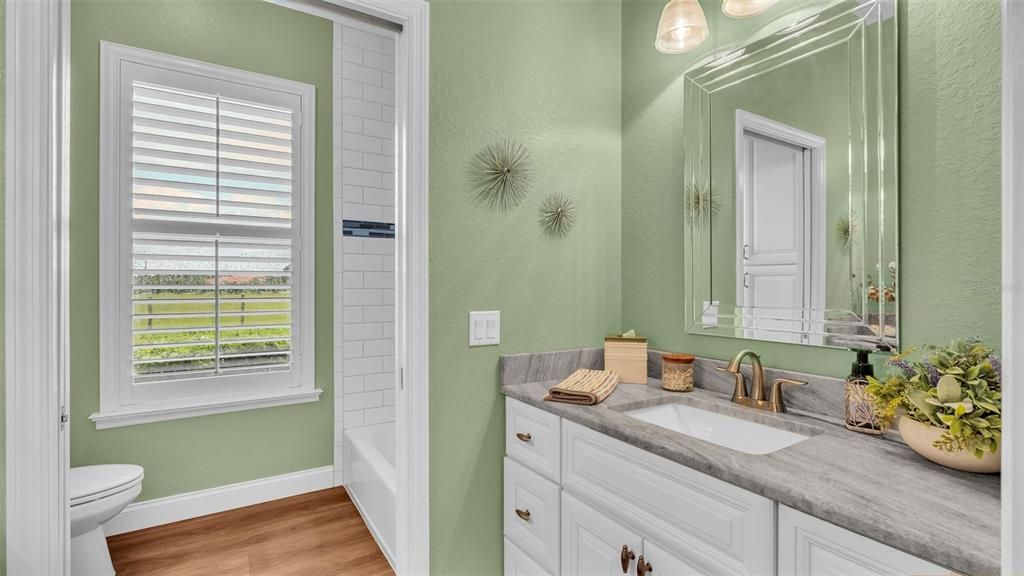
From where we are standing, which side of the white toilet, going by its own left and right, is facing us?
right

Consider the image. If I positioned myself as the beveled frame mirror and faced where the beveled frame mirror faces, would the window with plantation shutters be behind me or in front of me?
in front

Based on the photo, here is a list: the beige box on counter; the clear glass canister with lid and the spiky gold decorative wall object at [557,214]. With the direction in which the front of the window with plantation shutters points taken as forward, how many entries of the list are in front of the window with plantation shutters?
3

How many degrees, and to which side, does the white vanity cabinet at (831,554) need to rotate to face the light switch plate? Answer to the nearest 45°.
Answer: approximately 45° to its right

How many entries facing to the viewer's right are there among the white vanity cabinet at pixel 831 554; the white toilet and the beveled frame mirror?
1

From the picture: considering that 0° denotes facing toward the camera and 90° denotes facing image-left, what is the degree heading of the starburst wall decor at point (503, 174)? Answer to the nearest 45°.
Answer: approximately 315°

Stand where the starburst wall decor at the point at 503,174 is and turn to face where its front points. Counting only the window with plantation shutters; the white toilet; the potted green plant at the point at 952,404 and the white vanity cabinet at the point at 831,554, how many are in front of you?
2

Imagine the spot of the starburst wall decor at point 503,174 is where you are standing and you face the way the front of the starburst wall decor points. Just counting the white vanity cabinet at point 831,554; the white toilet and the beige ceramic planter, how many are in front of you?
2

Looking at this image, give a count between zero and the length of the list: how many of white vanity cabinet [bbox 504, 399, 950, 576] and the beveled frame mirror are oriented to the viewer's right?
0

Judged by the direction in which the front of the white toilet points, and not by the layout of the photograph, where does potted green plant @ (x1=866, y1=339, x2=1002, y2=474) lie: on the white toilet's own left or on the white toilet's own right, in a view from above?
on the white toilet's own right

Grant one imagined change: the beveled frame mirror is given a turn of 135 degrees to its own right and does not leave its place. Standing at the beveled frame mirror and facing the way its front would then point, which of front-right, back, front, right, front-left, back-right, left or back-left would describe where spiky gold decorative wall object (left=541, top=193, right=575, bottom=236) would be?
left

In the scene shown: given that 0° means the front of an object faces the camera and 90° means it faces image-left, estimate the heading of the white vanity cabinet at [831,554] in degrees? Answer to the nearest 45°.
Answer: approximately 45°
